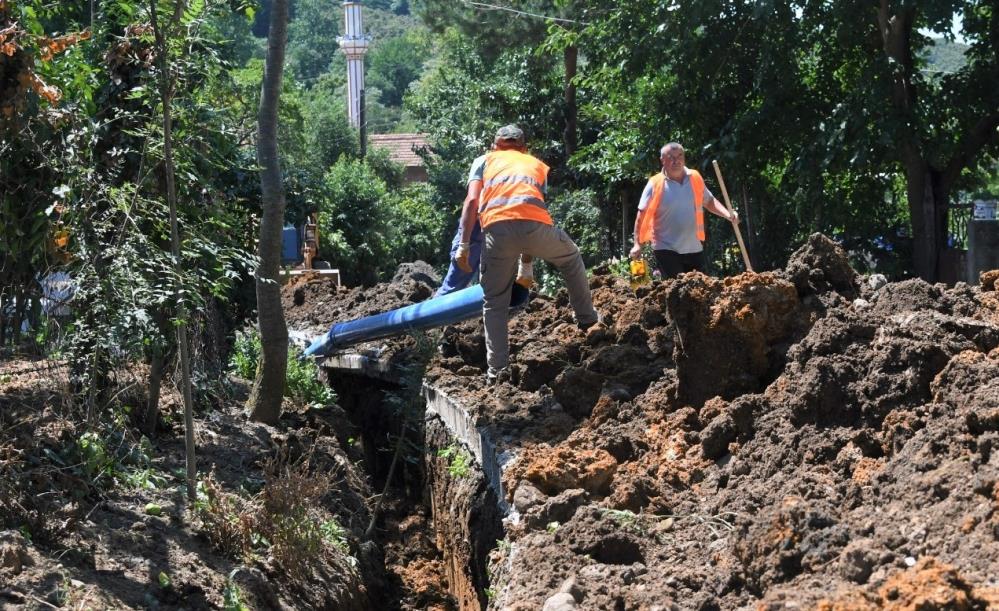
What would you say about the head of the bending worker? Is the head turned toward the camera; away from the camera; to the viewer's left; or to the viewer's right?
away from the camera

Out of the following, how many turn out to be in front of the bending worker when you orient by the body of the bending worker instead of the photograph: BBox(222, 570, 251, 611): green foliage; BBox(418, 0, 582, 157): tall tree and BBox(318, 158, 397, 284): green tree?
2

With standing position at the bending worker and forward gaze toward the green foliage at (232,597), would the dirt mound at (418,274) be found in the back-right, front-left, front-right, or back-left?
back-right

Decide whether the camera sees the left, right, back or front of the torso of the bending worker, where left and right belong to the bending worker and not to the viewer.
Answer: back

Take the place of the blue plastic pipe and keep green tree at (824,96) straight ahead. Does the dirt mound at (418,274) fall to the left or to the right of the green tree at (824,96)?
left

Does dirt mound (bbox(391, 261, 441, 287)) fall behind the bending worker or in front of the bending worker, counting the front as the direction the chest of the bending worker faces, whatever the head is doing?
in front

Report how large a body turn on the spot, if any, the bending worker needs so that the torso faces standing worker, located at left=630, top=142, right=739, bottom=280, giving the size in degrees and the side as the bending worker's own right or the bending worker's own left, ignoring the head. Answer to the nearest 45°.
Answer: approximately 45° to the bending worker's own right

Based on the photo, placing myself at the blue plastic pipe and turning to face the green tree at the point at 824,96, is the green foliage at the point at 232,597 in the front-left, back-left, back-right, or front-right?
back-right

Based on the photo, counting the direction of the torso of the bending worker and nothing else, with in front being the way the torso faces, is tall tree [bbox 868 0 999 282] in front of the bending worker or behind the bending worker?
in front

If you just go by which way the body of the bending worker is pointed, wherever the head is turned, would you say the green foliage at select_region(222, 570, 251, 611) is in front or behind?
behind

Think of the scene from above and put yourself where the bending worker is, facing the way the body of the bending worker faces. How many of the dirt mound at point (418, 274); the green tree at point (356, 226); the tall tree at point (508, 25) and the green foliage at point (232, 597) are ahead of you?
3

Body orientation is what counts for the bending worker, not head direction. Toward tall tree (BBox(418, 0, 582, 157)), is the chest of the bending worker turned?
yes
